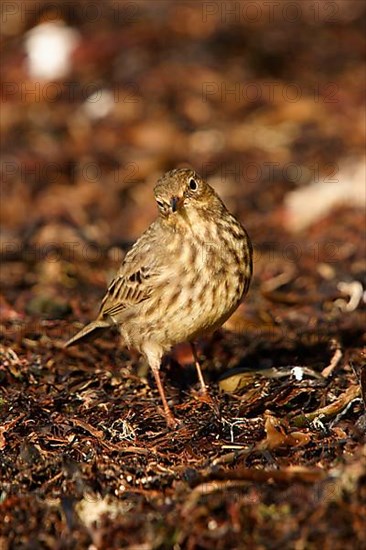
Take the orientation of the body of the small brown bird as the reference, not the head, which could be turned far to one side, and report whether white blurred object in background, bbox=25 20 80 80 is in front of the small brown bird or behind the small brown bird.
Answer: behind

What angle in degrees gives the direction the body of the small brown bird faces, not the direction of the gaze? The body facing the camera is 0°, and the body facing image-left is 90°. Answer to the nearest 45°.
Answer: approximately 315°

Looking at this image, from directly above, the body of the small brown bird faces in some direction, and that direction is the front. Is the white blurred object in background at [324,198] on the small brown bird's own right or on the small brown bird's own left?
on the small brown bird's own left

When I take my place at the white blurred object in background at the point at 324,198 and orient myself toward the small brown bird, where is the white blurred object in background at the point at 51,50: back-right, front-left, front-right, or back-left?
back-right

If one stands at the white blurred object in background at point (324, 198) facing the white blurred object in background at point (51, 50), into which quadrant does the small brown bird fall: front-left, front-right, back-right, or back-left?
back-left
